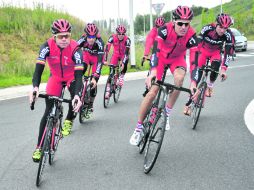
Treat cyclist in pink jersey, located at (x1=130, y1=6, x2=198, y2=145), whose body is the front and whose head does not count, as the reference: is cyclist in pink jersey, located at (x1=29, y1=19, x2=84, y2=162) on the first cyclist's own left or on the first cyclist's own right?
on the first cyclist's own right

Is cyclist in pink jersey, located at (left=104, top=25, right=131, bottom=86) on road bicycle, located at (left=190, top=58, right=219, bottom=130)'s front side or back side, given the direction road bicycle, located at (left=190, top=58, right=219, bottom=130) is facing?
on the back side

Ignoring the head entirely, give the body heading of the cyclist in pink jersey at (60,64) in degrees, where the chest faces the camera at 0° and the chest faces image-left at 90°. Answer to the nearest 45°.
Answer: approximately 0°

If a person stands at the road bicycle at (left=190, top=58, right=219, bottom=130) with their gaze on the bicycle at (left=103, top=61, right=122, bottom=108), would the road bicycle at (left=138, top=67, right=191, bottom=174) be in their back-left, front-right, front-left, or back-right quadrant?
back-left

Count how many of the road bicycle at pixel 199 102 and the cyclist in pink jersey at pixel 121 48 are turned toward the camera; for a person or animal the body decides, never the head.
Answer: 2

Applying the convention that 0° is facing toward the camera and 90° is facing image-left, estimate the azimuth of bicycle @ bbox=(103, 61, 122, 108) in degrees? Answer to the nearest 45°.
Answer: approximately 45°

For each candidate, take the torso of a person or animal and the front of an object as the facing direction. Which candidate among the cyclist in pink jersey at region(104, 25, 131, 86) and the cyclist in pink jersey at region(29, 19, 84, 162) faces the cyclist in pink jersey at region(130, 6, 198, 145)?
the cyclist in pink jersey at region(104, 25, 131, 86)

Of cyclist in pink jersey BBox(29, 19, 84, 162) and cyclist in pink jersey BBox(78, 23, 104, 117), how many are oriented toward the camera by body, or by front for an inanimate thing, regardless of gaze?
2

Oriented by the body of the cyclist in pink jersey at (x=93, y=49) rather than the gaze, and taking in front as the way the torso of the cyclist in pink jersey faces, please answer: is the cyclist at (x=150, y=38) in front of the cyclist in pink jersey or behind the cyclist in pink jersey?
behind

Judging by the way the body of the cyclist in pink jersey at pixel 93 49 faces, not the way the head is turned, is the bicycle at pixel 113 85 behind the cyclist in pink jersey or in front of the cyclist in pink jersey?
behind
